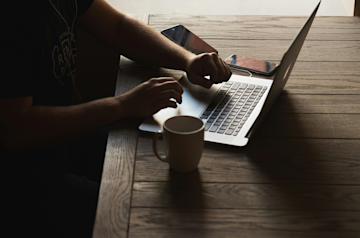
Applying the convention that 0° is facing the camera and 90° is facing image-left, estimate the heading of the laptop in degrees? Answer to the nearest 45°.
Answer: approximately 90°

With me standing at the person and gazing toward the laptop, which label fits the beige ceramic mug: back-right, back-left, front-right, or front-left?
front-right

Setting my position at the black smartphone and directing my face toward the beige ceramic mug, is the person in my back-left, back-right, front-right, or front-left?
front-right
